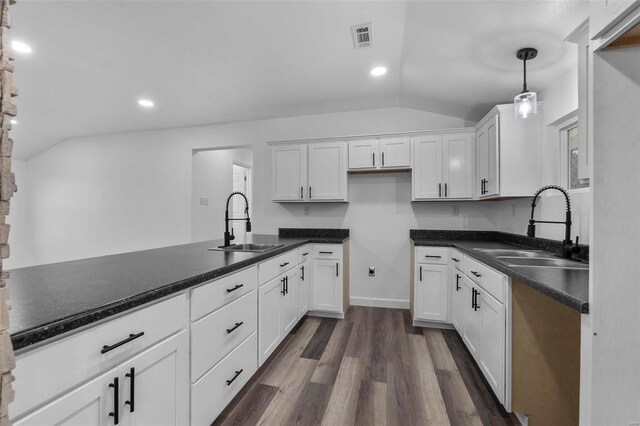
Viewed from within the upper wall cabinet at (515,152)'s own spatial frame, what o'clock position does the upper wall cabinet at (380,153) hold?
the upper wall cabinet at (380,153) is roughly at 12 o'clock from the upper wall cabinet at (515,152).

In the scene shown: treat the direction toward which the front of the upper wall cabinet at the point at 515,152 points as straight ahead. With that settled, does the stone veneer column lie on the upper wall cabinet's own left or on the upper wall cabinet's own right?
on the upper wall cabinet's own left

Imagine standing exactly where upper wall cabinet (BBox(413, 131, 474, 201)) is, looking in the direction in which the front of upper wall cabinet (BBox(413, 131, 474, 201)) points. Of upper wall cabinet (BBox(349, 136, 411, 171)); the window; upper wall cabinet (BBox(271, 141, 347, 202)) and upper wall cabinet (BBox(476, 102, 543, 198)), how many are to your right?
2

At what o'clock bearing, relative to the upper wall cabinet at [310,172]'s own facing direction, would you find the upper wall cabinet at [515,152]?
the upper wall cabinet at [515,152] is roughly at 10 o'clock from the upper wall cabinet at [310,172].

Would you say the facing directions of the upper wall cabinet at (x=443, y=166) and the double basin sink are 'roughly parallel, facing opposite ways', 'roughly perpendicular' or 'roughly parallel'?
roughly perpendicular

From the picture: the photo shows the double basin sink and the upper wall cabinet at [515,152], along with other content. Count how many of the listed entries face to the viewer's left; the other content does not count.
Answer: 2

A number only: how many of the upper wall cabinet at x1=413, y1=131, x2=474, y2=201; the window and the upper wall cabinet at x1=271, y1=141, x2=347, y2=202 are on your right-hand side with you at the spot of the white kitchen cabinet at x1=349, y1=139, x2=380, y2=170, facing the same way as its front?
1

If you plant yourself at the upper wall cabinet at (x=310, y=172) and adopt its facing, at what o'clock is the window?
The window is roughly at 10 o'clock from the upper wall cabinet.

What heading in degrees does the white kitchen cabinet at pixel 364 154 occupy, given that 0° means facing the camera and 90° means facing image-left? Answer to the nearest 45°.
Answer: approximately 0°

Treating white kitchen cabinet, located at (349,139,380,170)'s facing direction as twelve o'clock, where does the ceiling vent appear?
The ceiling vent is roughly at 12 o'clock from the white kitchen cabinet.

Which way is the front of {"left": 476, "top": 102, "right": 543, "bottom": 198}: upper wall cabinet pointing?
to the viewer's left

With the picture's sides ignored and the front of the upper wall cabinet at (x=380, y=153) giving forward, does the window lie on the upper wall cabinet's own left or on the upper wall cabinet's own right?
on the upper wall cabinet's own left

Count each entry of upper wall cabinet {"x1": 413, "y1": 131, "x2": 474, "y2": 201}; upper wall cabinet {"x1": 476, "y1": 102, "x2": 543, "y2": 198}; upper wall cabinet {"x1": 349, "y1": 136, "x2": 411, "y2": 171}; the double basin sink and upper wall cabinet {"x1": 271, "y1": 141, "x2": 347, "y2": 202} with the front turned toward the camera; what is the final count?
3

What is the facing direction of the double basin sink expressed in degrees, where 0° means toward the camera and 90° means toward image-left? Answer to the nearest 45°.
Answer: approximately 90°
